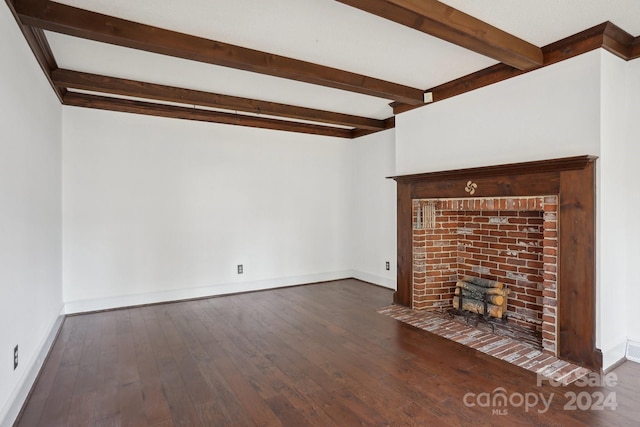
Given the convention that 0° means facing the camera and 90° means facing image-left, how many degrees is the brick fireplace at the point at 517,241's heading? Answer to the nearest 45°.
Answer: approximately 45°
